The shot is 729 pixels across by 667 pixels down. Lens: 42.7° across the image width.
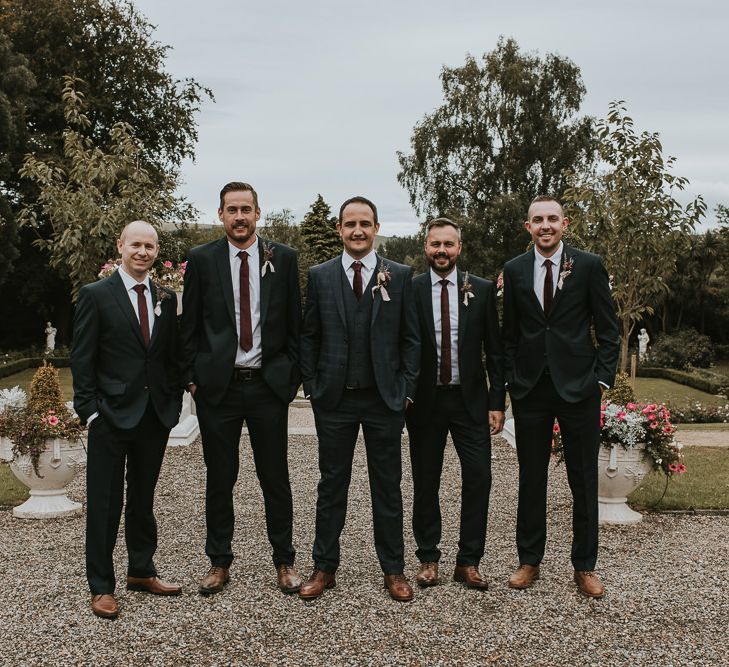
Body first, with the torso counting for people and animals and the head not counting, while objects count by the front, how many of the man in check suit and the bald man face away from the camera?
0

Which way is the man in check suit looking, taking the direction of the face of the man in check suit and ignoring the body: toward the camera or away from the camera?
toward the camera

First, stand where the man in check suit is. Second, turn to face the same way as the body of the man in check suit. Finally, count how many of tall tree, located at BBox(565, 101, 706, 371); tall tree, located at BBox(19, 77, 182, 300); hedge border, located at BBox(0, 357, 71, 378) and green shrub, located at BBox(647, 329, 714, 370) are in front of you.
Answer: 0

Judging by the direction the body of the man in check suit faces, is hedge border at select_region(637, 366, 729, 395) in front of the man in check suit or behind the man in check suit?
behind

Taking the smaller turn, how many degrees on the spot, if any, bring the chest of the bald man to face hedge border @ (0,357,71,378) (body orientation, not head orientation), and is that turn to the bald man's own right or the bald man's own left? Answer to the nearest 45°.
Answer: approximately 135° to the bald man's own left

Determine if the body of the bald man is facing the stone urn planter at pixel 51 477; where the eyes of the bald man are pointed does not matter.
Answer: no

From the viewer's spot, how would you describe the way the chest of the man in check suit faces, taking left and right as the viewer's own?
facing the viewer

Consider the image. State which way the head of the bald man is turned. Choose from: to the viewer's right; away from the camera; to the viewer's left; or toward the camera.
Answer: toward the camera

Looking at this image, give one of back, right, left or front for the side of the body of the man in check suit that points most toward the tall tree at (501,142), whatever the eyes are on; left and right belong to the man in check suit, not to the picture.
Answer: back

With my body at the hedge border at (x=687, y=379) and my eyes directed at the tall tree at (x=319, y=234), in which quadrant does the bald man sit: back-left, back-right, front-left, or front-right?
back-left

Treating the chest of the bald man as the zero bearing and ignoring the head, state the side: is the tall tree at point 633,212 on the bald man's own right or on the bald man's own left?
on the bald man's own left

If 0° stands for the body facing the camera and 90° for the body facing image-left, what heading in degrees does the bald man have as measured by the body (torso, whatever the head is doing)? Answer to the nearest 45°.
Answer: approximately 315°

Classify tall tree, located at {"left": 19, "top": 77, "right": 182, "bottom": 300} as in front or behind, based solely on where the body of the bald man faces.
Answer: behind

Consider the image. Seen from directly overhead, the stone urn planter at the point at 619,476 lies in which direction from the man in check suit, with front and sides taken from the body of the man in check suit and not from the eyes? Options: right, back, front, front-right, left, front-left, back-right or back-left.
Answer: back-left

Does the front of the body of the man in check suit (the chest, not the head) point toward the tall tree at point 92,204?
no

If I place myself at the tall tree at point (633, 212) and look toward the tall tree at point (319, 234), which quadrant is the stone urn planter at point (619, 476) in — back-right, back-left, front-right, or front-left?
back-left

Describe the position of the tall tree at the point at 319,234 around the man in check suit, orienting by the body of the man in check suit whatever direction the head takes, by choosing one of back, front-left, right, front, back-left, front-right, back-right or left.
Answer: back

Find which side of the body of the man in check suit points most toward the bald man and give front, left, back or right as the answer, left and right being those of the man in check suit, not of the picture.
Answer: right
